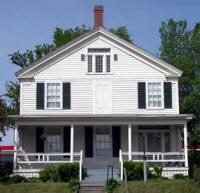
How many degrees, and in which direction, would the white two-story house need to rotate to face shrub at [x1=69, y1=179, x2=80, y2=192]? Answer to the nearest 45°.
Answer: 0° — it already faces it

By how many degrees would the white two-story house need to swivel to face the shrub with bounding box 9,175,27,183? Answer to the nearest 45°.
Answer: approximately 45° to its right

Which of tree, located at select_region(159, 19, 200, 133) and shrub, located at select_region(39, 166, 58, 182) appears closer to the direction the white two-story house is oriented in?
the shrub

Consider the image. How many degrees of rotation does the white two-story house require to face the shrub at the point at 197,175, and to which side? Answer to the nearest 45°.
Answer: approximately 45° to its left

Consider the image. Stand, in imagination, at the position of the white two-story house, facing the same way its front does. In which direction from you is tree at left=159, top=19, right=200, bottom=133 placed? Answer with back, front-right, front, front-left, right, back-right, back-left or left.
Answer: back-left

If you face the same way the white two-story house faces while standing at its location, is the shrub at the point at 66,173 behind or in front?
in front

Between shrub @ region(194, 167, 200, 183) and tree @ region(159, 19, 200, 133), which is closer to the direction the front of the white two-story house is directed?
the shrub

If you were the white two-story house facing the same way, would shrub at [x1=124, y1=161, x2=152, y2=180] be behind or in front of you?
in front

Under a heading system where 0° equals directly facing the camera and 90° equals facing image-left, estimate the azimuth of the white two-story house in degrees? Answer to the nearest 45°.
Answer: approximately 0°

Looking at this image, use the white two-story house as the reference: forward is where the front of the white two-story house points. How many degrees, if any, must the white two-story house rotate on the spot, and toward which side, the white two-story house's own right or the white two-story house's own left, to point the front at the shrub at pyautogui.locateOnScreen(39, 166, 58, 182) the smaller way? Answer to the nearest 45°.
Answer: approximately 45° to the white two-story house's own right

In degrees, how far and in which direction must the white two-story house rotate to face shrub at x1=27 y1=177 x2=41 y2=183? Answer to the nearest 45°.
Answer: approximately 45° to its right

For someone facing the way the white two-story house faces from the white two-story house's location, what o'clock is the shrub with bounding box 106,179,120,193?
The shrub is roughly at 12 o'clock from the white two-story house.

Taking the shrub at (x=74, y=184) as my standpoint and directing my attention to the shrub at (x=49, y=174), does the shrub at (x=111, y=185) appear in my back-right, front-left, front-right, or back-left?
back-right
